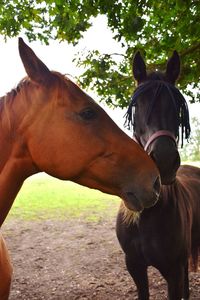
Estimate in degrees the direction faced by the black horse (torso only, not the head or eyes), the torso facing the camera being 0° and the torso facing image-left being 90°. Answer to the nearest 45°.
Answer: approximately 45°
